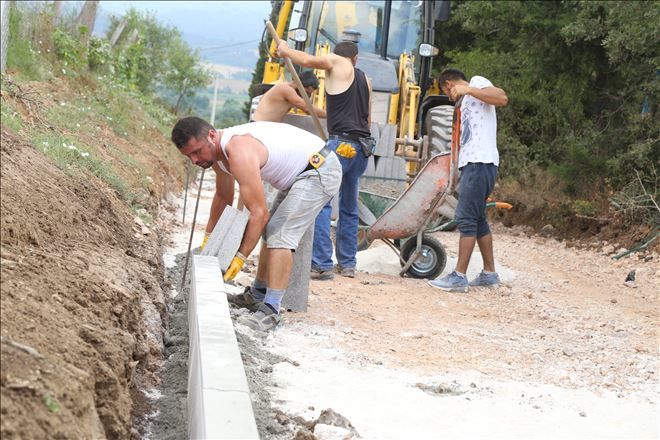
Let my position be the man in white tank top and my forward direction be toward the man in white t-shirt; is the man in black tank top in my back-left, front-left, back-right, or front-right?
front-left

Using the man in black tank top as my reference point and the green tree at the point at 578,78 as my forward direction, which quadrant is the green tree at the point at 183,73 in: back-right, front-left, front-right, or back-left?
front-left

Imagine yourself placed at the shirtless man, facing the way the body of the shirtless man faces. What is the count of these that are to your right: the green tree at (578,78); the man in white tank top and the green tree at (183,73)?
1

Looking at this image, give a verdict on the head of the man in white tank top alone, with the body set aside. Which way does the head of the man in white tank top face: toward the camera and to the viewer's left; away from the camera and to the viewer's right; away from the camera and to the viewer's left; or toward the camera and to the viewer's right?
toward the camera and to the viewer's left

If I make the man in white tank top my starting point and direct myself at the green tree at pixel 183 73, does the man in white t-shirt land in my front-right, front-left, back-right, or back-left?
front-right

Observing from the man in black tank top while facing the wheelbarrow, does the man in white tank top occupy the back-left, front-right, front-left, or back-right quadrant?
back-right

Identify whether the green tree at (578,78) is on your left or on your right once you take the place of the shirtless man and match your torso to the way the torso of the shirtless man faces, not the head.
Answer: on your left

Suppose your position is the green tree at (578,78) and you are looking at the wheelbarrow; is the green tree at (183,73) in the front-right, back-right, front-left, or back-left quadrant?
back-right

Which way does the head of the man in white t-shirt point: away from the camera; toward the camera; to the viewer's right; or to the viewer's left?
to the viewer's left
